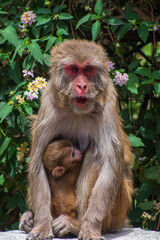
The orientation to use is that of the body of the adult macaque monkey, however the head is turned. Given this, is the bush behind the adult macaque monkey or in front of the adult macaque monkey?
behind
